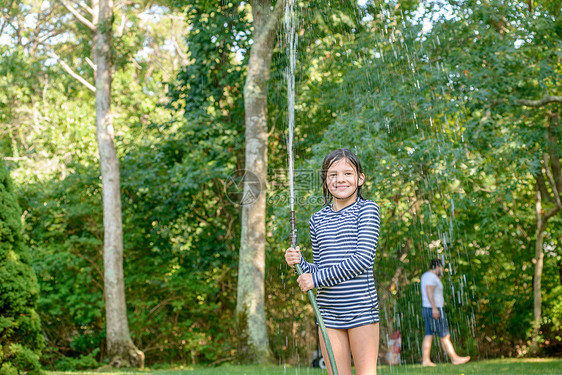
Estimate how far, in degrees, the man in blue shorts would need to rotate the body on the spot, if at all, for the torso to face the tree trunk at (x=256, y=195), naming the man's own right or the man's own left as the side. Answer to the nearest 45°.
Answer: approximately 135° to the man's own left

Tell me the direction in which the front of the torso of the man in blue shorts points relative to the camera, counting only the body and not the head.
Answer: to the viewer's right

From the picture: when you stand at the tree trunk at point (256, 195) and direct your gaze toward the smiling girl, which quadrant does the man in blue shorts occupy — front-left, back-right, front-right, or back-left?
front-left

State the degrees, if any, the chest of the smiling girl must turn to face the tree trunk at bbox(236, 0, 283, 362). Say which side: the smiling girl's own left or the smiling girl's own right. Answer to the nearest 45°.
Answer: approximately 135° to the smiling girl's own right

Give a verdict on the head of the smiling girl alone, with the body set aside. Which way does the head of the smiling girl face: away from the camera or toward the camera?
toward the camera

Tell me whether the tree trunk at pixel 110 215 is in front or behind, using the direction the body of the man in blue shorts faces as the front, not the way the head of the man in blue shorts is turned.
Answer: behind

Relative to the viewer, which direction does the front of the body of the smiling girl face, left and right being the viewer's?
facing the viewer and to the left of the viewer

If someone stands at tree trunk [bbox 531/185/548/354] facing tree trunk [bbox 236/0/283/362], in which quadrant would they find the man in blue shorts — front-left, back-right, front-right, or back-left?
front-left

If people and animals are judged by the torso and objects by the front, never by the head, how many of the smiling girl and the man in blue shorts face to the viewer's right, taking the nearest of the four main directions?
1

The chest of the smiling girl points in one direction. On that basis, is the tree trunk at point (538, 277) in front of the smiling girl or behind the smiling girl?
behind

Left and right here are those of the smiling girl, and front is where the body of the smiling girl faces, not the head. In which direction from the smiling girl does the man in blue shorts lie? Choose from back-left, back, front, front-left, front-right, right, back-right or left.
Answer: back-right
